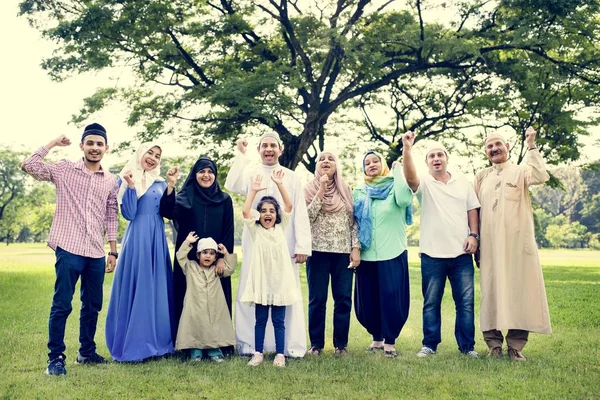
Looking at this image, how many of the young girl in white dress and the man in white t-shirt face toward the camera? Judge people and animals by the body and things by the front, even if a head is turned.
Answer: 2

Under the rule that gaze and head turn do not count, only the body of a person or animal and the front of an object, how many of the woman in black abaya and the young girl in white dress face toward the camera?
2

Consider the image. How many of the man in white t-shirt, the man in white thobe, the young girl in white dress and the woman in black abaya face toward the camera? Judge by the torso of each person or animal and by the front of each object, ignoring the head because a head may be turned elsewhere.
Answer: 4

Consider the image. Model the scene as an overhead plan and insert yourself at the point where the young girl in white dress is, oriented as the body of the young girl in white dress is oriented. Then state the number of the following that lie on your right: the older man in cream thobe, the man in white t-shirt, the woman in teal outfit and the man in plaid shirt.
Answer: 1

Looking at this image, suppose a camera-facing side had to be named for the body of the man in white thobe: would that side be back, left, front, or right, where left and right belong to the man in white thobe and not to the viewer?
front

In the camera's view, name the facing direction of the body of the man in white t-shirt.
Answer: toward the camera

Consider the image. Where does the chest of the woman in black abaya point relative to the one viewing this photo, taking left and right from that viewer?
facing the viewer

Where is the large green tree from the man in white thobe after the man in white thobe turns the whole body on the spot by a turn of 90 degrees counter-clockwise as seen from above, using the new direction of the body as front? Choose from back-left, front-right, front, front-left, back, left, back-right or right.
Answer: left

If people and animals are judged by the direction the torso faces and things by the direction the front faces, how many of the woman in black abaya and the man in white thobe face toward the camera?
2

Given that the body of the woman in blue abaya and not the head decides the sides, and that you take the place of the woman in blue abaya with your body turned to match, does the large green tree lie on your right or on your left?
on your left
